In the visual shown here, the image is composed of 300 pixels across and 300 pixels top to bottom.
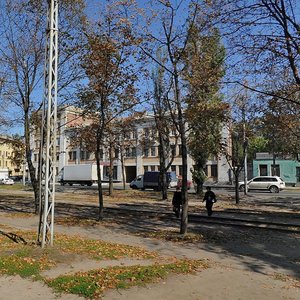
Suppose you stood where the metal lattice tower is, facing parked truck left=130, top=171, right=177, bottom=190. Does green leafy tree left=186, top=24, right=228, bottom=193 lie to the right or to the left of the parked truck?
right

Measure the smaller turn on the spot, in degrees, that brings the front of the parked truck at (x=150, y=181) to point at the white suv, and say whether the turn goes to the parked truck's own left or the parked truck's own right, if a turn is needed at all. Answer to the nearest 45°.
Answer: approximately 135° to the parked truck's own left

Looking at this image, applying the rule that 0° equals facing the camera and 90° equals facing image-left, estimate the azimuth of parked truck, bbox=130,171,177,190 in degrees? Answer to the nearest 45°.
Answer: approximately 90°

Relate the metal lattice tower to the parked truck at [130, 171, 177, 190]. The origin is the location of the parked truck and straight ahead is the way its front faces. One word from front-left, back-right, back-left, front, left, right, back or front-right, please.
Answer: left
